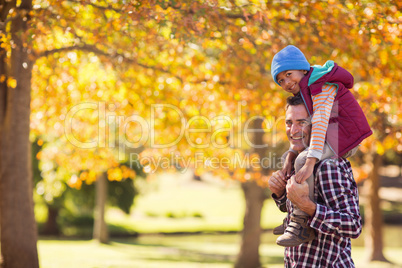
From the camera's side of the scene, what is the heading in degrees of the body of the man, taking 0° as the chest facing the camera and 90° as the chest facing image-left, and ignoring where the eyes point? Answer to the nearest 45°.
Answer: approximately 45°

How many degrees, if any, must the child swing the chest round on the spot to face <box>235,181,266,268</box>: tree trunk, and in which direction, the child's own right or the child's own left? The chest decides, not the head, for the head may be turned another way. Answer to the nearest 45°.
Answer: approximately 90° to the child's own right

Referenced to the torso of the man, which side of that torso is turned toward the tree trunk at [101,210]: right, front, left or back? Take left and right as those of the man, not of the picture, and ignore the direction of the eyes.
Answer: right

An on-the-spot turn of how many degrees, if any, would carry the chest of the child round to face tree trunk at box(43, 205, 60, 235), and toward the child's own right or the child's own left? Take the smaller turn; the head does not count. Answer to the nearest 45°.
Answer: approximately 45° to the child's own right

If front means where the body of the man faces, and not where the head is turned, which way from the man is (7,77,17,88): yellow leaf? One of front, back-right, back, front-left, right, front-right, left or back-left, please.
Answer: right

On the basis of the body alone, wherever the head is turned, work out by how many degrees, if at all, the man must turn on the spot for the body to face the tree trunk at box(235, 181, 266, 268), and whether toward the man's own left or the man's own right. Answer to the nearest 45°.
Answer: approximately 135° to the man's own right

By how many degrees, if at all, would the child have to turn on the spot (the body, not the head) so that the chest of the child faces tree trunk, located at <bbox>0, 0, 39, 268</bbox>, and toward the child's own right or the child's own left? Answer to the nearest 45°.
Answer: approximately 45° to the child's own right

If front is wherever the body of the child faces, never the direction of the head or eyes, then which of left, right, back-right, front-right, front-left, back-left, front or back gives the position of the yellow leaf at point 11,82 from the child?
front-right
